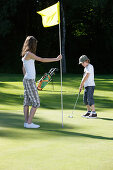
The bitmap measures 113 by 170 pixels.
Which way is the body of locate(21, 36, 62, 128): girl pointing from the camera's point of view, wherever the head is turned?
to the viewer's right

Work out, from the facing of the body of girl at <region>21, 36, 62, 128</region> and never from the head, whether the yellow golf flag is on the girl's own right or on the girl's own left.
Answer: on the girl's own left
